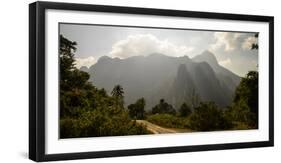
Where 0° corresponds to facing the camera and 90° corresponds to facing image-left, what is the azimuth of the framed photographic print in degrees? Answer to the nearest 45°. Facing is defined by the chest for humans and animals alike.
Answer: approximately 315°
